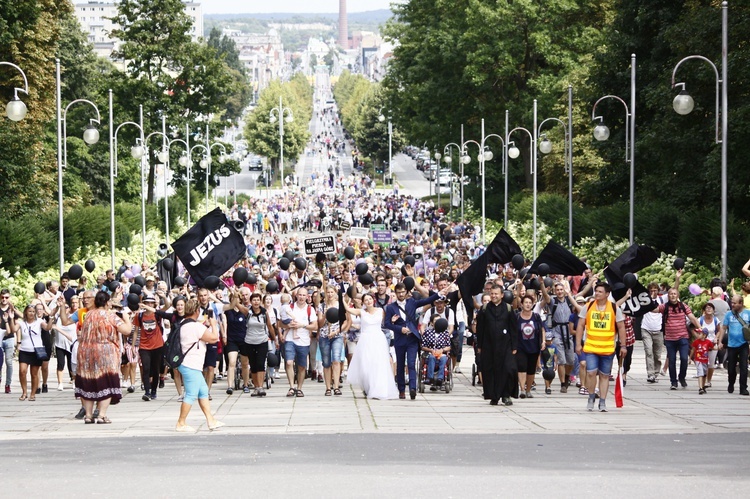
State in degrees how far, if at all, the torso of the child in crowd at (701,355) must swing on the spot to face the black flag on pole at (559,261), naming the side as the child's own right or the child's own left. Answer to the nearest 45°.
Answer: approximately 90° to the child's own right

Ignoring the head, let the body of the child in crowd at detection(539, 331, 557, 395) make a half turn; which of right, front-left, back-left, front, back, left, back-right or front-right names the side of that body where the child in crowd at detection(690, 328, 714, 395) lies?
right

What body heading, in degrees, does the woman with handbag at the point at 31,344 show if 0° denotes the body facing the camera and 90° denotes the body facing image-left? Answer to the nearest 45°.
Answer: approximately 0°

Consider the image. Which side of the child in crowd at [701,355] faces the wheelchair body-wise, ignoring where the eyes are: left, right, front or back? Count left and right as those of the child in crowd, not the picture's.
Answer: right

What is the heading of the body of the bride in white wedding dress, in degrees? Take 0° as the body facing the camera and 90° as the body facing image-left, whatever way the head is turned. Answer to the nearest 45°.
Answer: approximately 0°

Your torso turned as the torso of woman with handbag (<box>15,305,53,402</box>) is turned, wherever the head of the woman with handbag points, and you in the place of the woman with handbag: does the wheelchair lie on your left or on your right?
on your left

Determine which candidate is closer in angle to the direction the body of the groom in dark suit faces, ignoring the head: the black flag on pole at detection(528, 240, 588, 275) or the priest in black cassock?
the priest in black cassock

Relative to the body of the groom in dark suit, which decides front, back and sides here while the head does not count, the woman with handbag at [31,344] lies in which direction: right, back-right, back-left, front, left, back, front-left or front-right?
right
